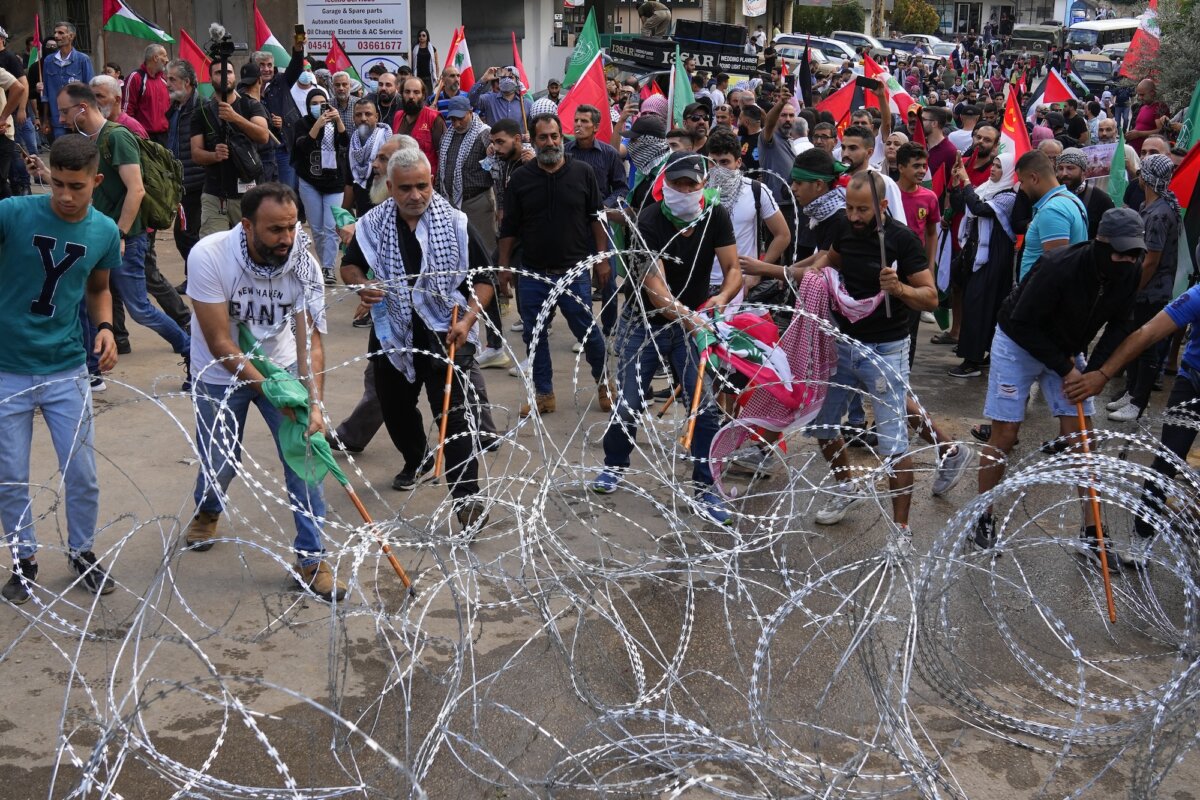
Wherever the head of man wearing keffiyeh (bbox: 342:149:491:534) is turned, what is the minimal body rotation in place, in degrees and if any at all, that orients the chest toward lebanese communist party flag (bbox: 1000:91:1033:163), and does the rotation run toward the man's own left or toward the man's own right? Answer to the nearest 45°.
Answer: approximately 135° to the man's own left

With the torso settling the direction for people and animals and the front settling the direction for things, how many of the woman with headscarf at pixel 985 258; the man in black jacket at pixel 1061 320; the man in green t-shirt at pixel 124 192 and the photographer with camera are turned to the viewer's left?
2

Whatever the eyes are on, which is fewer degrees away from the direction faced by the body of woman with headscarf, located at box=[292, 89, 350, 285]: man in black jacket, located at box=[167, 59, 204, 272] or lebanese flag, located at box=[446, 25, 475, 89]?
the man in black jacket

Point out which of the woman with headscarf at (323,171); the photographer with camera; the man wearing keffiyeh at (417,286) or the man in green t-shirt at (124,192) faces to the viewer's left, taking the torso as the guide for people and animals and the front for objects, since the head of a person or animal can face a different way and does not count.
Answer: the man in green t-shirt

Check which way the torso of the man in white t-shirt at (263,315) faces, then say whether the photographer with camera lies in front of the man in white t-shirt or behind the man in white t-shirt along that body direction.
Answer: behind

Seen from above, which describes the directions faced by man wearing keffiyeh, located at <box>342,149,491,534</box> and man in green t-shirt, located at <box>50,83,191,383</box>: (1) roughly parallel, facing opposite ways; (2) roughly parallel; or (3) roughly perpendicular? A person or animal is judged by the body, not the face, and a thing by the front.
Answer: roughly perpendicular

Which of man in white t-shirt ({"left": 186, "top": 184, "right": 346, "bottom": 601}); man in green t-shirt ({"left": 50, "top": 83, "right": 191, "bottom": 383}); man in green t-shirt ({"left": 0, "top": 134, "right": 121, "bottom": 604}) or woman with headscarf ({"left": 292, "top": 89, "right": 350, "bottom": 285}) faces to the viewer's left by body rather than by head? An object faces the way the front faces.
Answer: man in green t-shirt ({"left": 50, "top": 83, "right": 191, "bottom": 383})

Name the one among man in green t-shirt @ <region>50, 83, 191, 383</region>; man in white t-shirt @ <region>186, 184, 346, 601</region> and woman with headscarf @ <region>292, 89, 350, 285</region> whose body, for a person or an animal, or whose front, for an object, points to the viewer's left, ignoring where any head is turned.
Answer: the man in green t-shirt

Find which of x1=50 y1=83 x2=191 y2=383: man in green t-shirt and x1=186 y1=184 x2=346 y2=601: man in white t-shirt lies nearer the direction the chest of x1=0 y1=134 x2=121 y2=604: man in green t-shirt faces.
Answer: the man in white t-shirt
